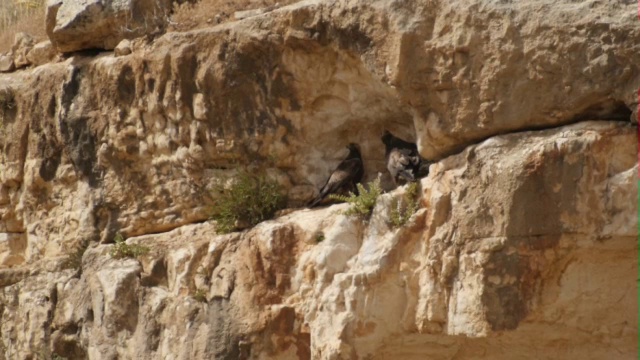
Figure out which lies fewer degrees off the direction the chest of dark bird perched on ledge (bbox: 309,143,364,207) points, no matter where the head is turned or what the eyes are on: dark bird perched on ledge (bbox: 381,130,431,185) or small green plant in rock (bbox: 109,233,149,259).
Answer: the dark bird perched on ledge

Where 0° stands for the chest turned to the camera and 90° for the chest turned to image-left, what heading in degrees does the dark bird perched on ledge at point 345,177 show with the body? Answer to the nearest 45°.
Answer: approximately 270°

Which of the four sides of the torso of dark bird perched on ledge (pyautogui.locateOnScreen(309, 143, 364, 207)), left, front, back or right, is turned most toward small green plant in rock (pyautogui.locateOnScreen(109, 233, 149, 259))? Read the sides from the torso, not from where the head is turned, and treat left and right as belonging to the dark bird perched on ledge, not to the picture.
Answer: back

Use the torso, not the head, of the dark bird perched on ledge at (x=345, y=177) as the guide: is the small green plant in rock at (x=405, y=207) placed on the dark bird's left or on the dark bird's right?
on the dark bird's right

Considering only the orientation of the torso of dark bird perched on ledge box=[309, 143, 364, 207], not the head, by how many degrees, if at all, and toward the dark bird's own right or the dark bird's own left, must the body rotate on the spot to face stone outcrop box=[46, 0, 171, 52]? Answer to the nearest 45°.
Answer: approximately 180°

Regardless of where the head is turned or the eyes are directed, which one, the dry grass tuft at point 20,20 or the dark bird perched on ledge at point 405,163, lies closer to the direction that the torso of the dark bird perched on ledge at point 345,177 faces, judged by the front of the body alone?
the dark bird perched on ledge

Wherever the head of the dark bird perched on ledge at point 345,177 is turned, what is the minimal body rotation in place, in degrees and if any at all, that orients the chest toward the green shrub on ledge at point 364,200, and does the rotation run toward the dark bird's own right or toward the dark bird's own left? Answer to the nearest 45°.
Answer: approximately 90° to the dark bird's own right

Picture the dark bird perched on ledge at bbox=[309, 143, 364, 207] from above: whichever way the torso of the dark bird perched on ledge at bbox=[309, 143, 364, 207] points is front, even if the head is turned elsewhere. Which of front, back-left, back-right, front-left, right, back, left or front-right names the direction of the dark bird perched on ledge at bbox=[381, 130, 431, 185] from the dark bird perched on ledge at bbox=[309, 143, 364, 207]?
front-right
